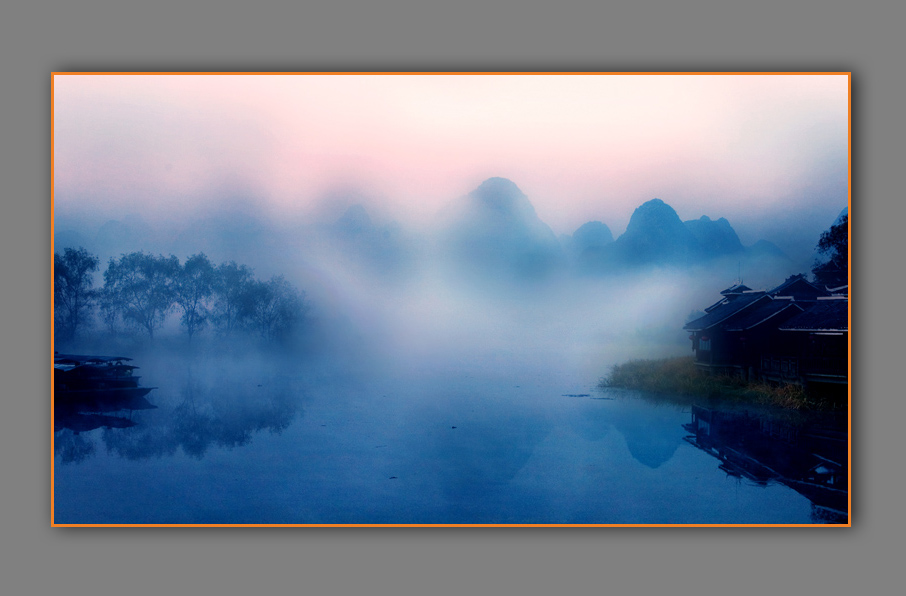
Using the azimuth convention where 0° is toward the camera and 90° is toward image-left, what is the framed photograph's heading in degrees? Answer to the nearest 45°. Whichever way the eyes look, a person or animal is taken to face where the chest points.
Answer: approximately 0°
